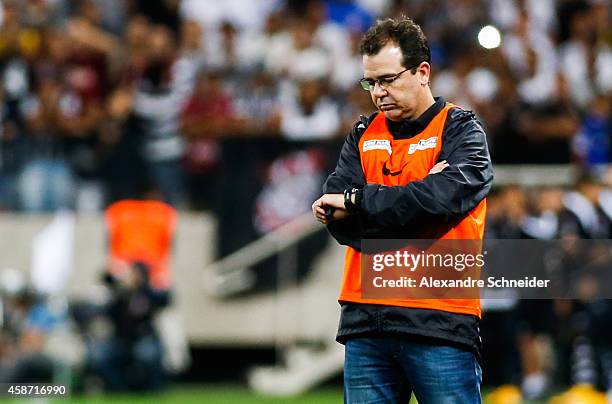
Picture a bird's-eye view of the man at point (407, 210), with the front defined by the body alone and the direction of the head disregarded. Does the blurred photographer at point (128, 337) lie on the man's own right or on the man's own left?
on the man's own right

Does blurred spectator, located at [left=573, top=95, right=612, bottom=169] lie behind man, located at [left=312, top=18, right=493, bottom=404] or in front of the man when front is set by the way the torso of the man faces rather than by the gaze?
behind

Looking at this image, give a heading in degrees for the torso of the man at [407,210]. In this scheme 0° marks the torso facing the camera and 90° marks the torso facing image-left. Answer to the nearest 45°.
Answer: approximately 45°
